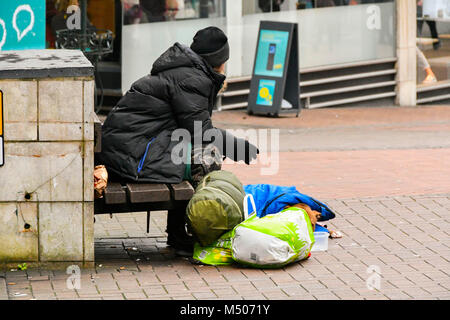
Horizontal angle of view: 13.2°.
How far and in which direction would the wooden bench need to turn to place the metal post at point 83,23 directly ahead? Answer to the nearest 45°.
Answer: approximately 90° to its left

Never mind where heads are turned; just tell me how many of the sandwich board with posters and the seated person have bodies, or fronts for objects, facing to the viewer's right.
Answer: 1

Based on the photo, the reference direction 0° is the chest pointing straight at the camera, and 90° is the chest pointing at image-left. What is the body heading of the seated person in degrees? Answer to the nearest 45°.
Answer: approximately 270°

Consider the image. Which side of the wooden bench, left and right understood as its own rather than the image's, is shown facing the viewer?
right

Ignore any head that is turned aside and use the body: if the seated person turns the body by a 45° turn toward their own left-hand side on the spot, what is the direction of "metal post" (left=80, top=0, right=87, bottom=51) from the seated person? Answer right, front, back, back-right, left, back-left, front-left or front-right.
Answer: front-left

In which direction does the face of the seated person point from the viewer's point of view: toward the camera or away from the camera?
away from the camera
